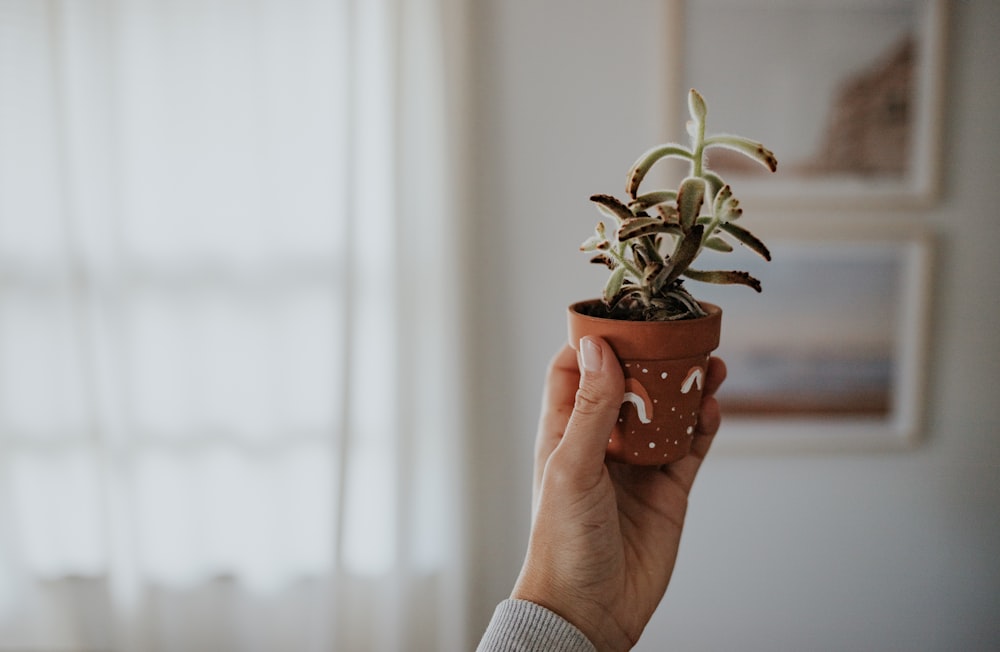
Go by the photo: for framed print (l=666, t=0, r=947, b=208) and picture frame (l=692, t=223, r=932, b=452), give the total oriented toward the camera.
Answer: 2

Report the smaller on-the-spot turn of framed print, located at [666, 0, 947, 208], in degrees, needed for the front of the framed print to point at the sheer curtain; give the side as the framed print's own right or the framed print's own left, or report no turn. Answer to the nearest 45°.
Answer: approximately 90° to the framed print's own right

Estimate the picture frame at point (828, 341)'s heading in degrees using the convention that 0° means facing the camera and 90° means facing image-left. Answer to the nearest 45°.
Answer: approximately 0°

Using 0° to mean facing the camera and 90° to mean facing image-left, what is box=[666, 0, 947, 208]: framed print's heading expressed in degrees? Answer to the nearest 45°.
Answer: approximately 0°

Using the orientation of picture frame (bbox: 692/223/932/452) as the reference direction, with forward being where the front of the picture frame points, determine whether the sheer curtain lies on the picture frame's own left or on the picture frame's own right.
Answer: on the picture frame's own right
